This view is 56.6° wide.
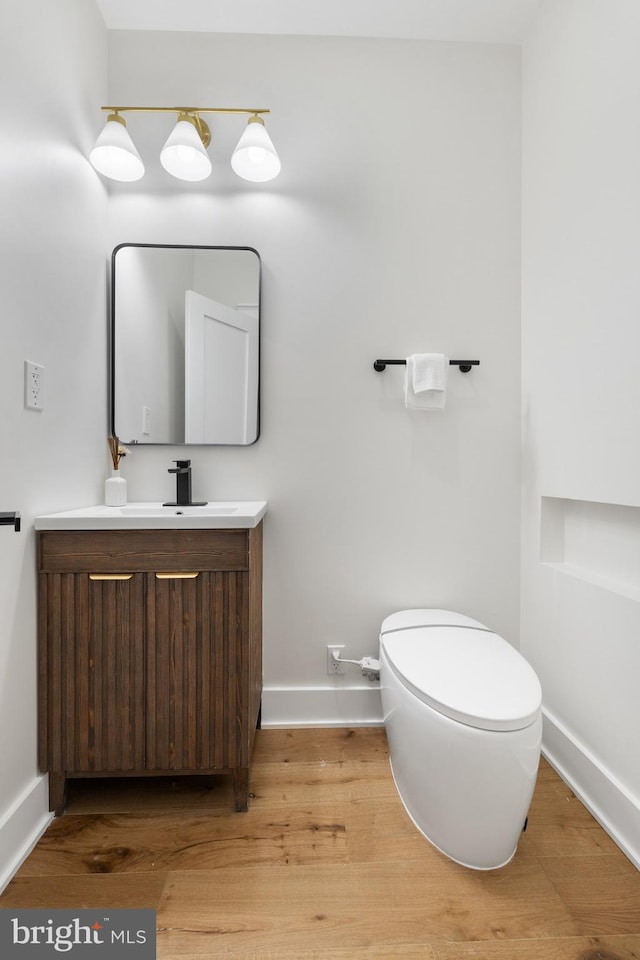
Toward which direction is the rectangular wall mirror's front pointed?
toward the camera

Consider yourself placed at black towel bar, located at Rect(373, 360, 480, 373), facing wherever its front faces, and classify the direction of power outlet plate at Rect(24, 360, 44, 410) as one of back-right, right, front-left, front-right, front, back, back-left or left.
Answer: front-right

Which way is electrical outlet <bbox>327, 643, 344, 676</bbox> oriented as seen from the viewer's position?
toward the camera

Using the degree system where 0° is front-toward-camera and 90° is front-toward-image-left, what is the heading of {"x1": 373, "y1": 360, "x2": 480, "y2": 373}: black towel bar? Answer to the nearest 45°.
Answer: approximately 0°

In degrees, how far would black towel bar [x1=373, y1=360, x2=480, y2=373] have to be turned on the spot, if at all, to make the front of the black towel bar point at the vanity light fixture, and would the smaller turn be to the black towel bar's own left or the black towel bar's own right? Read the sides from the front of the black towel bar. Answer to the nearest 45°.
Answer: approximately 45° to the black towel bar's own right

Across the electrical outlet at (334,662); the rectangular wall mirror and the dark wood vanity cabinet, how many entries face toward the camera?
3

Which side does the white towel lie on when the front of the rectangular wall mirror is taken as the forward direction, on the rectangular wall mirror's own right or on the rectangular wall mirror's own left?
on the rectangular wall mirror's own left

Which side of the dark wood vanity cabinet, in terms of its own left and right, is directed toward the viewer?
front
